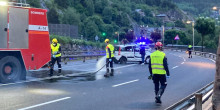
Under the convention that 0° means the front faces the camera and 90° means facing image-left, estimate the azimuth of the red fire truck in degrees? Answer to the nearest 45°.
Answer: approximately 90°

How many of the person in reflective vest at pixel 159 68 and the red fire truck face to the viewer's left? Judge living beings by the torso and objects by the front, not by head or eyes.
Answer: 1

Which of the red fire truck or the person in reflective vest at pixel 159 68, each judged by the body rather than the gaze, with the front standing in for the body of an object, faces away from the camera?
the person in reflective vest

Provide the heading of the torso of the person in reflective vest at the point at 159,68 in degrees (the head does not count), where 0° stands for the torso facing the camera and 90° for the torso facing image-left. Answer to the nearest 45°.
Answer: approximately 180°

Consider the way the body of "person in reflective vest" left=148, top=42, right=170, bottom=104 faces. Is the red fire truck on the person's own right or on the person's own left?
on the person's own left
